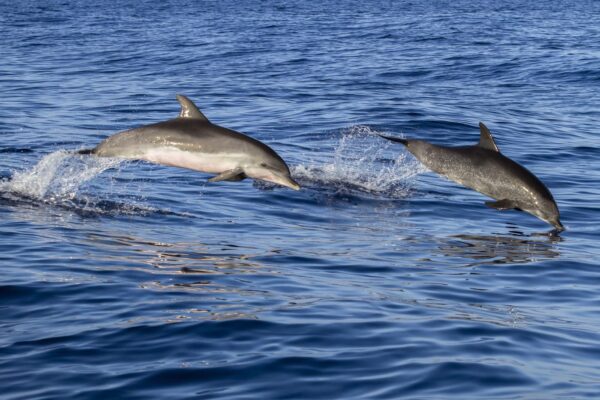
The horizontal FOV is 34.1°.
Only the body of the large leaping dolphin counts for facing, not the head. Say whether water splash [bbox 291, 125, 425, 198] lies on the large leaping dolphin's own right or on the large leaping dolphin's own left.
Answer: on the large leaping dolphin's own left

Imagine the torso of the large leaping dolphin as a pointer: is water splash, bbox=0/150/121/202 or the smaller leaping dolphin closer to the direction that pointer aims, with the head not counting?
the smaller leaping dolphin

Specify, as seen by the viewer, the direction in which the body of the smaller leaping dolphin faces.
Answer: to the viewer's right

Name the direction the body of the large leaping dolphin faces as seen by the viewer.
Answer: to the viewer's right

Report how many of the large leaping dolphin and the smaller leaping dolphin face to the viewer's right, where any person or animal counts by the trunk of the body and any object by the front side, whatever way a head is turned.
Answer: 2

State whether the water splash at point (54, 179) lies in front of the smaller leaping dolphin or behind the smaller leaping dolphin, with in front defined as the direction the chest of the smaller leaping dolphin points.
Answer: behind

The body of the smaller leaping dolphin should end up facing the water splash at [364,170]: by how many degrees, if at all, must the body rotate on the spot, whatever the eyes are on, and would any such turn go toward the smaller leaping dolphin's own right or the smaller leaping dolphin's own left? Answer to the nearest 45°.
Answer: approximately 135° to the smaller leaping dolphin's own left

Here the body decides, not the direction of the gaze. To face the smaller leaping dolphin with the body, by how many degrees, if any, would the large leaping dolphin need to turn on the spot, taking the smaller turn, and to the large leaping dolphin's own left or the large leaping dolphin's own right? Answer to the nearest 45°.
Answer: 0° — it already faces it
